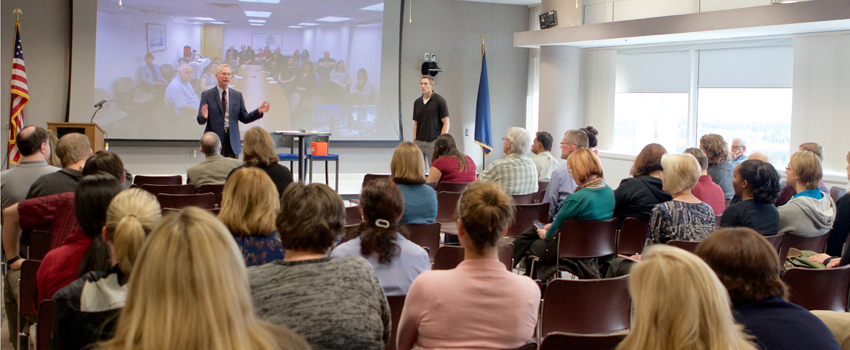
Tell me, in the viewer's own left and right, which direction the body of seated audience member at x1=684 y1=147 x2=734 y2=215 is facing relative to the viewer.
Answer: facing away from the viewer and to the left of the viewer

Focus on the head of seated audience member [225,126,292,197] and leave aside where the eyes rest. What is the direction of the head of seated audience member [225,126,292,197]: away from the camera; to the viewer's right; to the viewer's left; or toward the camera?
away from the camera

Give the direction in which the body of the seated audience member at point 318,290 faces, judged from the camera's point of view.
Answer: away from the camera

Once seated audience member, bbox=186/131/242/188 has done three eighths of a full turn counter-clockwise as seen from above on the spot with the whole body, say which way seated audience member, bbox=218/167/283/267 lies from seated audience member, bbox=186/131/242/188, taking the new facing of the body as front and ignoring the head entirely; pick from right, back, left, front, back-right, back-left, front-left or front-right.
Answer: front-left

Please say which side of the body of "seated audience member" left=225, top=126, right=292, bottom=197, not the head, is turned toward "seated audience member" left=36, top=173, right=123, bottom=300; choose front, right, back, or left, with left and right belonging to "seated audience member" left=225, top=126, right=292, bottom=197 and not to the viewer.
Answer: back

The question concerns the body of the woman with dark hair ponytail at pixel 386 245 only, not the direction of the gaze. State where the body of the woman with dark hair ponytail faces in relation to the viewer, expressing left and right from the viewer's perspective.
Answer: facing away from the viewer

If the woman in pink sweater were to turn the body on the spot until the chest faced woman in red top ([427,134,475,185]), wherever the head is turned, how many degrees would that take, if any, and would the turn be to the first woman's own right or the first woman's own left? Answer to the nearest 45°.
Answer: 0° — they already face them

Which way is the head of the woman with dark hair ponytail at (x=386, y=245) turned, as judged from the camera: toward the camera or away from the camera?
away from the camera

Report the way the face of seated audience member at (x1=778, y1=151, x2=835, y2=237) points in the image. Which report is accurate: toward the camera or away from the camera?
away from the camera

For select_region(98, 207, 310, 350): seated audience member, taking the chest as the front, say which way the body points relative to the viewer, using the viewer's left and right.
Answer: facing away from the viewer

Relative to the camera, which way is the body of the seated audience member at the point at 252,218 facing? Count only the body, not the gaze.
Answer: away from the camera

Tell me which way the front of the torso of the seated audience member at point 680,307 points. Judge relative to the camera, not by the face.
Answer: away from the camera

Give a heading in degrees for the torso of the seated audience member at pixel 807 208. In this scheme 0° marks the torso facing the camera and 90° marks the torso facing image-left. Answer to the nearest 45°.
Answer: approximately 135°

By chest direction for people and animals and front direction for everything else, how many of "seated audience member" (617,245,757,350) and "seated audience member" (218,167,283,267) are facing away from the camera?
2

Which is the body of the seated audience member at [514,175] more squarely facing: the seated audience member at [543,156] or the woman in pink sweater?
the seated audience member

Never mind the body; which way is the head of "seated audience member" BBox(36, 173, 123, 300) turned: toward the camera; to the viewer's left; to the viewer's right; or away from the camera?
away from the camera

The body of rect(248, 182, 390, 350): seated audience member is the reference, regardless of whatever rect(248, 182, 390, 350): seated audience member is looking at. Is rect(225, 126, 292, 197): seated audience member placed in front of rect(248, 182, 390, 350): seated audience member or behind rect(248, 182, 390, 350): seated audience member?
in front

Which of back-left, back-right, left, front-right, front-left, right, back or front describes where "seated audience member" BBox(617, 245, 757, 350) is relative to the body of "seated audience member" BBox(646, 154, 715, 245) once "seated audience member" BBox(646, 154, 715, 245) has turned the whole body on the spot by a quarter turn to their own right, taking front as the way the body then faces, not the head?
back-right
